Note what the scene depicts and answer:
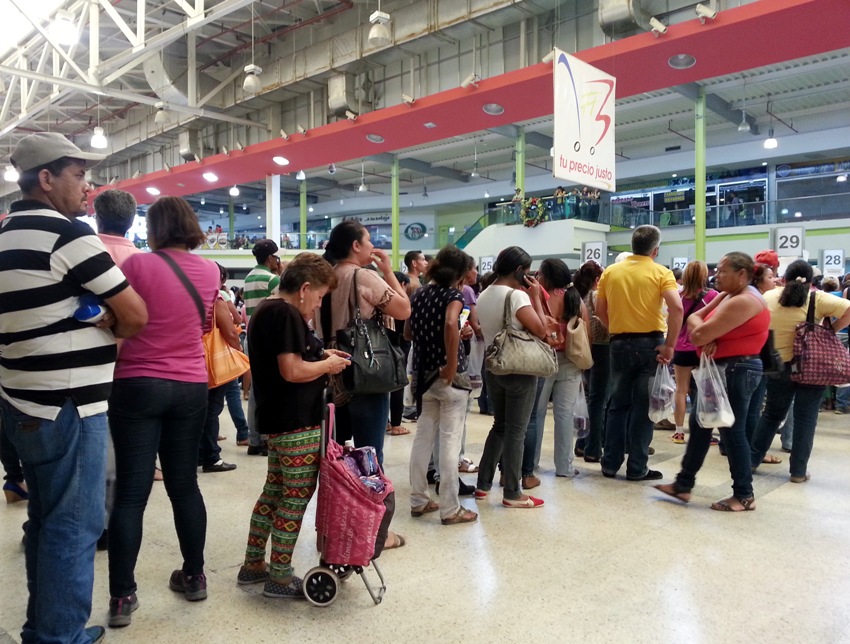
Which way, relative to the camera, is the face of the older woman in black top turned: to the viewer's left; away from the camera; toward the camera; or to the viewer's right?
to the viewer's right

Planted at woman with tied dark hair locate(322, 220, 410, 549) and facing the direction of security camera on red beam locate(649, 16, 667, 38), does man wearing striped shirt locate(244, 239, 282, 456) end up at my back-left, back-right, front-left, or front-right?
front-left

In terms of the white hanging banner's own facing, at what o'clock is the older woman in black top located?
The older woman in black top is roughly at 2 o'clock from the white hanging banner.

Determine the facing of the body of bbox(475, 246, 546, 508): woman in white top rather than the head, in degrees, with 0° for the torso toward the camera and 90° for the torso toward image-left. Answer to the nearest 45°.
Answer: approximately 225°

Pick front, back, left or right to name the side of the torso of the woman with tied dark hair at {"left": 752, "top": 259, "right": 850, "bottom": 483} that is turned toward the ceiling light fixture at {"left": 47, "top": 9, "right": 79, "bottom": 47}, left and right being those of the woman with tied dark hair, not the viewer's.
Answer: left

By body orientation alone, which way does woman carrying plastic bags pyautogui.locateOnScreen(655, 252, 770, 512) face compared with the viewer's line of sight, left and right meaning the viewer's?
facing to the left of the viewer

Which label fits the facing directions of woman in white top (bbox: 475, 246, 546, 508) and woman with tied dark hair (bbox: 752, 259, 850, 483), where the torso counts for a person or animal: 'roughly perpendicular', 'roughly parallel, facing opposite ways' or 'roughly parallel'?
roughly parallel

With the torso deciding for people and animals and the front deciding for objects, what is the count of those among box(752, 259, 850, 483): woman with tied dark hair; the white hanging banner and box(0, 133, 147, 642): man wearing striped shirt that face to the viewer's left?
0

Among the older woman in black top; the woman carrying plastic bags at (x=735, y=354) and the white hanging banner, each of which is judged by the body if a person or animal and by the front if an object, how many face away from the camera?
0

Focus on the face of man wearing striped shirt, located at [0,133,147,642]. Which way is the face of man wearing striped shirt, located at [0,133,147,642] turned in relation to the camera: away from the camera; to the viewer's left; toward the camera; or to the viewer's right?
to the viewer's right

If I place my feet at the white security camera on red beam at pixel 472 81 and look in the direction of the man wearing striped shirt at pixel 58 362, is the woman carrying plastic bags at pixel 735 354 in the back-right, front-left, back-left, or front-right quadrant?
front-left

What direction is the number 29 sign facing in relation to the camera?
toward the camera

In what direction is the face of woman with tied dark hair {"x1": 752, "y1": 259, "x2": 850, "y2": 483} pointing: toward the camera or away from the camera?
away from the camera

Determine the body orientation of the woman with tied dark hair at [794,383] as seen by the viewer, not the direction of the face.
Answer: away from the camera

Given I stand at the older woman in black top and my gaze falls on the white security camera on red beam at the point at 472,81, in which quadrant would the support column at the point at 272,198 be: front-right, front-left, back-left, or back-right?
front-left

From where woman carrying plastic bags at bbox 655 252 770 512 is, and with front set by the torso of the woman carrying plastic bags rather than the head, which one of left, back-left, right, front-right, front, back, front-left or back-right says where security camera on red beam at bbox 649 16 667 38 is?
right

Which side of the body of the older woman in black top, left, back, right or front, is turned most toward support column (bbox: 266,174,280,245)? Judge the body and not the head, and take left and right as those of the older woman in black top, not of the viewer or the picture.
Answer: left

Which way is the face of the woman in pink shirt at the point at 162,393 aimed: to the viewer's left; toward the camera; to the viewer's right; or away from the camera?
away from the camera

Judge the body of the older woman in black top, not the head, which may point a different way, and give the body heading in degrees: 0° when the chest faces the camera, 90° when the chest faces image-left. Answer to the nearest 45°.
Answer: approximately 270°

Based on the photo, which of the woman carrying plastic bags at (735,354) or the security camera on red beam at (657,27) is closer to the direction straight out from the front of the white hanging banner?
the woman carrying plastic bags
